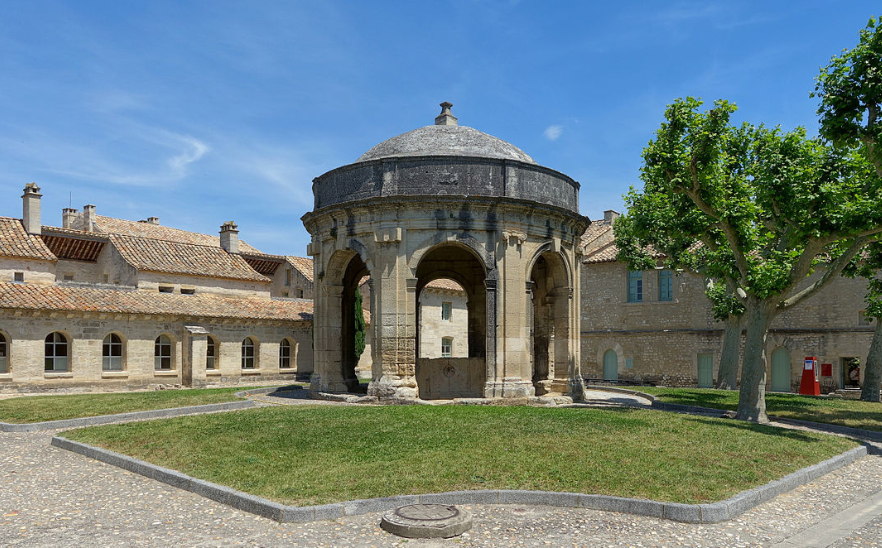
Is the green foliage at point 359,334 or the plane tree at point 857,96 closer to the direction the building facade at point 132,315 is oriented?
the plane tree

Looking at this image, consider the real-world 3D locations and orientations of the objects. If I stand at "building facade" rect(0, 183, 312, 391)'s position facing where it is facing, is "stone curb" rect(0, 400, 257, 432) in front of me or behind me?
in front

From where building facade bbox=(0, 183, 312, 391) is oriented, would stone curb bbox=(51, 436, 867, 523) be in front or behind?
in front

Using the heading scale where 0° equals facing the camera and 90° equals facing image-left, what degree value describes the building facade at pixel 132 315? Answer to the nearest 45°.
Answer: approximately 315°
